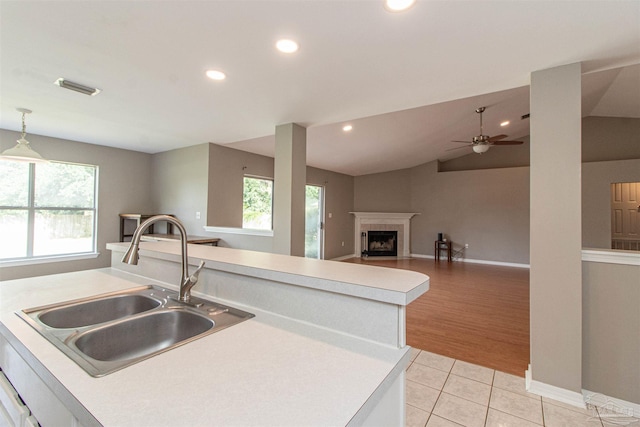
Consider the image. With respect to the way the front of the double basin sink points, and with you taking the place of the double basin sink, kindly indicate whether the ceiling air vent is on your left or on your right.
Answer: on your right

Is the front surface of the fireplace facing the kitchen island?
yes

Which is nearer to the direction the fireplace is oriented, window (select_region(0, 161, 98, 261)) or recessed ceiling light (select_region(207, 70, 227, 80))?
the recessed ceiling light

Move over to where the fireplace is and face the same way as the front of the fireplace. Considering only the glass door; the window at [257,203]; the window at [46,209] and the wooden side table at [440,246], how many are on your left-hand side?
1

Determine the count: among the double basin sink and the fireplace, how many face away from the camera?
0

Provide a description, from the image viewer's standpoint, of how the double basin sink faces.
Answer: facing the viewer and to the left of the viewer

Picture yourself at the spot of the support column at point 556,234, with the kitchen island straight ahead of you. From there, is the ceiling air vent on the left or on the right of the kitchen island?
right

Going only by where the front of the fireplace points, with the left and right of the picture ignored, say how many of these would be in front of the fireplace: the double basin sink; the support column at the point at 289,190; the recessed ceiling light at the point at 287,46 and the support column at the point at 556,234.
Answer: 4

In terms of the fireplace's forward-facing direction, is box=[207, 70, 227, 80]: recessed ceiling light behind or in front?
in front

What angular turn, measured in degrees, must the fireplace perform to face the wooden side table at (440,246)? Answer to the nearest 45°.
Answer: approximately 90° to its left

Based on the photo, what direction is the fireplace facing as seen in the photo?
toward the camera

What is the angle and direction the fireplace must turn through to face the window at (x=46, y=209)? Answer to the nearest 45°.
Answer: approximately 45° to its right

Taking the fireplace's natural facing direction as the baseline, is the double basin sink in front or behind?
in front

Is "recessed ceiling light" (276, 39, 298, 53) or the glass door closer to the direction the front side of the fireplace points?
the recessed ceiling light

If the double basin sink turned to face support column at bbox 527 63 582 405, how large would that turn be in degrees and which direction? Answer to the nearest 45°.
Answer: approximately 135° to its left

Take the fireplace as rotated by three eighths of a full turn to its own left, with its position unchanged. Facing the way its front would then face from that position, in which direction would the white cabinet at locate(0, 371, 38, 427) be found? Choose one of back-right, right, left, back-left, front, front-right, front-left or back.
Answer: back-right

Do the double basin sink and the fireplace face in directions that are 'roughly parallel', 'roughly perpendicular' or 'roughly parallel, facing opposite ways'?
roughly parallel

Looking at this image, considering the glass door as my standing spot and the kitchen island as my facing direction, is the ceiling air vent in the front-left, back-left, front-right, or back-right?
front-right
